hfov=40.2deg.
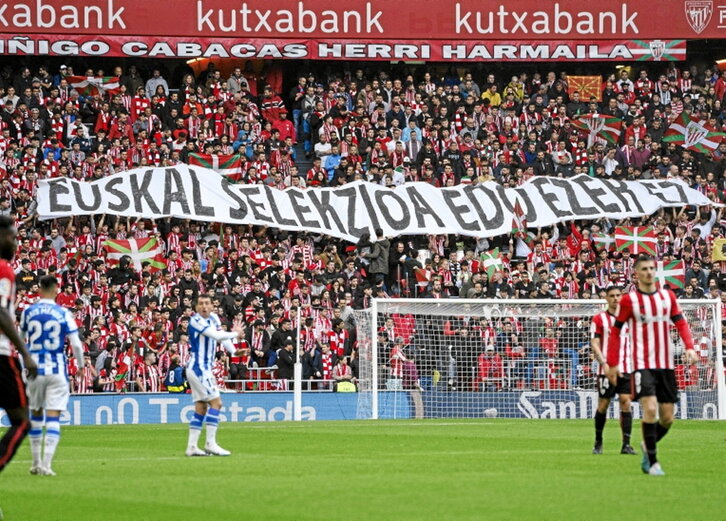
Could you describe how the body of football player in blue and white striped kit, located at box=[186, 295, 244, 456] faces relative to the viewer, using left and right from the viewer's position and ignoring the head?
facing the viewer and to the right of the viewer

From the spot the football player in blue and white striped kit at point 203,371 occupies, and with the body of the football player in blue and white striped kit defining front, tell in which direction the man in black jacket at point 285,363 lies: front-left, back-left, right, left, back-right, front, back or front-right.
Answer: back-left

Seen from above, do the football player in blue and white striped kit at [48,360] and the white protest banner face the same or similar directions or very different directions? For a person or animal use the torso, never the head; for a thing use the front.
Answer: very different directions

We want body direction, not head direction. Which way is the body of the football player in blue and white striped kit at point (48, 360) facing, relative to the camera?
away from the camera

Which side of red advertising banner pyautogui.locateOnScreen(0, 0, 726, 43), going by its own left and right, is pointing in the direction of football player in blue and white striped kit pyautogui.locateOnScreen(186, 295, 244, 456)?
front

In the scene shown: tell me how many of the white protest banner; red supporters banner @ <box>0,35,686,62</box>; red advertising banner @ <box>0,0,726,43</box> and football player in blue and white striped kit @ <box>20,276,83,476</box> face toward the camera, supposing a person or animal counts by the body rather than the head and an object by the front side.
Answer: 3

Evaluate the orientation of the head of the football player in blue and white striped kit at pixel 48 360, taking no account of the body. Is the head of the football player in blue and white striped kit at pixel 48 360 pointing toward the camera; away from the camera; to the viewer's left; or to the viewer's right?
away from the camera

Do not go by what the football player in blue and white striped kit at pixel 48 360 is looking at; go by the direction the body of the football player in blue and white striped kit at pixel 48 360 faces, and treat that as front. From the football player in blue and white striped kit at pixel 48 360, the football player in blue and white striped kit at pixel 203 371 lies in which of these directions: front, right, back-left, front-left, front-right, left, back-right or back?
front-right

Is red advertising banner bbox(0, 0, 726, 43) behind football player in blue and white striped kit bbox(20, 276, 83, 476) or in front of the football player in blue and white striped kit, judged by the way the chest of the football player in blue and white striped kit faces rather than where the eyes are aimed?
in front

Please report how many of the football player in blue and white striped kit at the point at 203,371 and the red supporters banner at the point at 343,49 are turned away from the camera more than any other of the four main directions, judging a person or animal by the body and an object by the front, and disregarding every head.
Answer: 0
